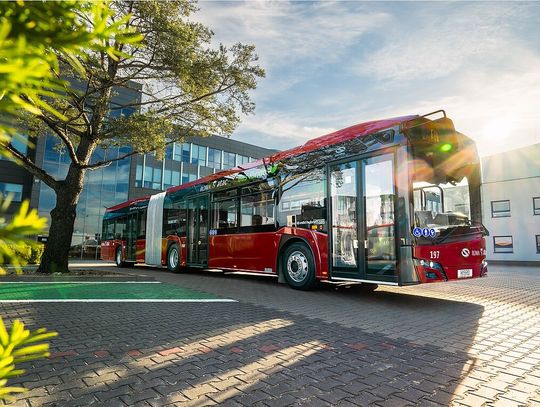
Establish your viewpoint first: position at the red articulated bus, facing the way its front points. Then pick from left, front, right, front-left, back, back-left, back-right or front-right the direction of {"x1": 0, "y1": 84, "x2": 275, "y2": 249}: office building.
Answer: back

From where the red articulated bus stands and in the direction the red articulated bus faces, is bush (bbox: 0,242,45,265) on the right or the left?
on its right

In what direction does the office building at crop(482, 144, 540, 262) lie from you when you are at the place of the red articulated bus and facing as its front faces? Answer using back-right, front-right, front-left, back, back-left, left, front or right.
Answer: left

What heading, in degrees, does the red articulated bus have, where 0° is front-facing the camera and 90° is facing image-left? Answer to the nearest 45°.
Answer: approximately 315°
